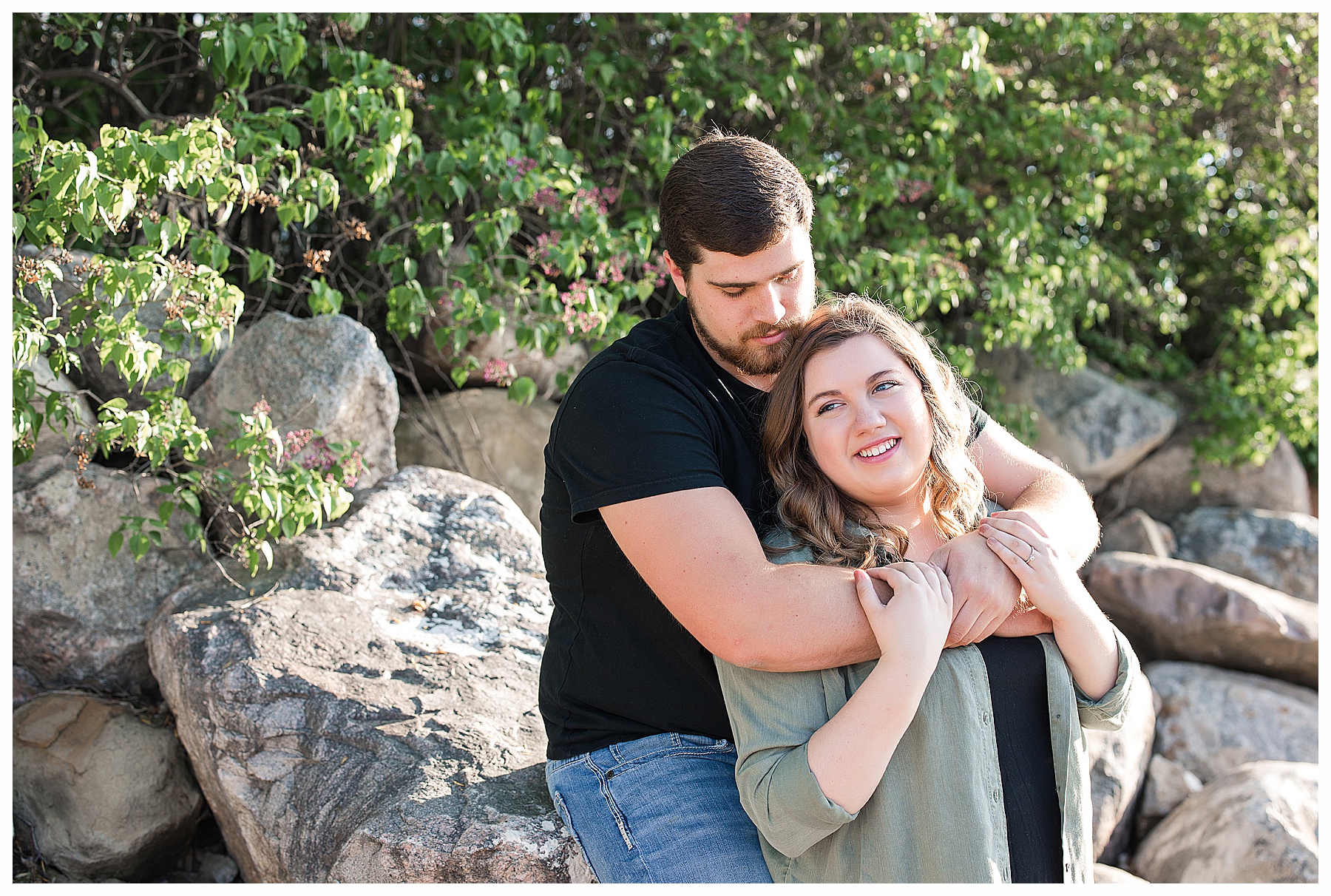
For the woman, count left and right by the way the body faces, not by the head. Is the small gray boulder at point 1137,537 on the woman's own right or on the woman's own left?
on the woman's own left

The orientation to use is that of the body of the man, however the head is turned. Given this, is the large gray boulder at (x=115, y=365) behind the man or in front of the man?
behind

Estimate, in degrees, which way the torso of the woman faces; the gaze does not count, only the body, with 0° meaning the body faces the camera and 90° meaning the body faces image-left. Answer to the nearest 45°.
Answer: approximately 315°

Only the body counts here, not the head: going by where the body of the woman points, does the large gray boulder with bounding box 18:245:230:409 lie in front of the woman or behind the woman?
behind

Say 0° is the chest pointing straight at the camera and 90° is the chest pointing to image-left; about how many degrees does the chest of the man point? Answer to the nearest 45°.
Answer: approximately 315°

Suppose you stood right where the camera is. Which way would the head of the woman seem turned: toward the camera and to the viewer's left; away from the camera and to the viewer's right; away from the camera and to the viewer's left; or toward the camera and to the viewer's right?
toward the camera and to the viewer's right

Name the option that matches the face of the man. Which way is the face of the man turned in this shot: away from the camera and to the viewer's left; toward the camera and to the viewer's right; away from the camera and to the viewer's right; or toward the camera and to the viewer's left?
toward the camera and to the viewer's right

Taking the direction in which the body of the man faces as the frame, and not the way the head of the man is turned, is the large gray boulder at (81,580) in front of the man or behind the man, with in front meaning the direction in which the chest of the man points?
behind
